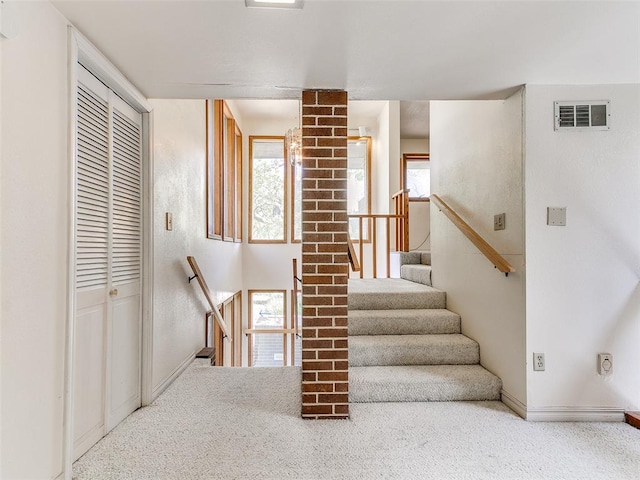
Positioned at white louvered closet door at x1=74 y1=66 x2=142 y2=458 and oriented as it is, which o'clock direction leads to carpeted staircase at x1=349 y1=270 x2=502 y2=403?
The carpeted staircase is roughly at 11 o'clock from the white louvered closet door.

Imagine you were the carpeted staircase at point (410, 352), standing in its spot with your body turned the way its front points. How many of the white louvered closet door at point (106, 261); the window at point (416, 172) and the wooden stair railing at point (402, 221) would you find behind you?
2

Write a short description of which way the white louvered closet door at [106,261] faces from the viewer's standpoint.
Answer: facing the viewer and to the right of the viewer

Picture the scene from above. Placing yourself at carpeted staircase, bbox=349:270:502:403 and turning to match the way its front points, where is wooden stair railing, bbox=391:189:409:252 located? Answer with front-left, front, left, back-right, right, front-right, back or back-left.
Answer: back

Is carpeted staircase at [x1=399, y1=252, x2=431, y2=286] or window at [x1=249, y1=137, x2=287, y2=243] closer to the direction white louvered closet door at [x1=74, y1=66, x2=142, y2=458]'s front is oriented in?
the carpeted staircase

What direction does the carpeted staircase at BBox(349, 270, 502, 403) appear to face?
toward the camera

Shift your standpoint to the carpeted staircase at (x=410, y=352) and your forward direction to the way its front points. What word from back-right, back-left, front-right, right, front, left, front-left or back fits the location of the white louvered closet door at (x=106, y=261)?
front-right

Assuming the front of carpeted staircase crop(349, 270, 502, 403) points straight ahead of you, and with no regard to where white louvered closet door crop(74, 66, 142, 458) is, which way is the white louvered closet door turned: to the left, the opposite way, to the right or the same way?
to the left

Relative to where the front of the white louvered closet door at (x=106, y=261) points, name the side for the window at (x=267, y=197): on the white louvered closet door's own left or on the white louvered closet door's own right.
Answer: on the white louvered closet door's own left

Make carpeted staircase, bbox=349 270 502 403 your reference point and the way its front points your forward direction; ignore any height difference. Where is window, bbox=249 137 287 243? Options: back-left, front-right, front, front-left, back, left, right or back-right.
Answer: back-right

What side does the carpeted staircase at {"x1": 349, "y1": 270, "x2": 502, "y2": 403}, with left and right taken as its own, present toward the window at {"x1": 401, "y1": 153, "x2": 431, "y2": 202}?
back

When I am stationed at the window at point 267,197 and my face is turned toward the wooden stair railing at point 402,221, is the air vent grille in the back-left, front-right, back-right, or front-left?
front-right

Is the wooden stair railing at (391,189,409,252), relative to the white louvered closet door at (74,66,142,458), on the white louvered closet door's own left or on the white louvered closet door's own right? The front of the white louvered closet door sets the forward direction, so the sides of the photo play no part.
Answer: on the white louvered closet door's own left

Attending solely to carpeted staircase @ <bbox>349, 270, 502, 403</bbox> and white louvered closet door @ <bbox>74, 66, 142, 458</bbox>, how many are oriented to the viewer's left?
0
